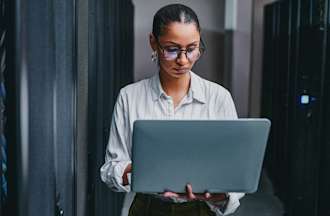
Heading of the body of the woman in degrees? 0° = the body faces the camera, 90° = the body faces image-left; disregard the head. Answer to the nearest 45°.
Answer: approximately 0°
